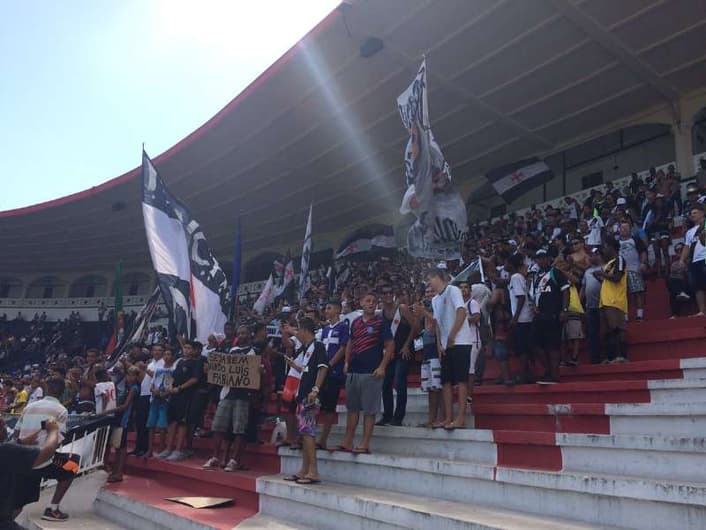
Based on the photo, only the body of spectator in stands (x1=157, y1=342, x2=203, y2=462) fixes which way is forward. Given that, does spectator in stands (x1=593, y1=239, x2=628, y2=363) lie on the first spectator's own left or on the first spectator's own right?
on the first spectator's own left

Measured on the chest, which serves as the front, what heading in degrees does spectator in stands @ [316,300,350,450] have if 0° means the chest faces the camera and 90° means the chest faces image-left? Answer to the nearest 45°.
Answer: approximately 45°

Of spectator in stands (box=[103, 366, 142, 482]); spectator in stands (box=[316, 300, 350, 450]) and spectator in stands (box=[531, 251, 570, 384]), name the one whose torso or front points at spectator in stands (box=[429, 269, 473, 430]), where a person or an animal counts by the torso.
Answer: spectator in stands (box=[531, 251, 570, 384])

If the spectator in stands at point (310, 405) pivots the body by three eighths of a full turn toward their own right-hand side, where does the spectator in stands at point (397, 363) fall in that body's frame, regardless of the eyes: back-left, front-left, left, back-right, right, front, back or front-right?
front

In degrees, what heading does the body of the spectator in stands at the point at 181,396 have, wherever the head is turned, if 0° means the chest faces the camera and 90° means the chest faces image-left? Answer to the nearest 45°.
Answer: approximately 45°

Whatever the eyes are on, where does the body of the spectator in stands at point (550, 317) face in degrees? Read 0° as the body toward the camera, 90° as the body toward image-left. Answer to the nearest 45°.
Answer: approximately 45°

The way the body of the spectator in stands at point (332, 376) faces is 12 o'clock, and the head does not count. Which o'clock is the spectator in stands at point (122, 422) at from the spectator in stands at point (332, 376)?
the spectator in stands at point (122, 422) is roughly at 3 o'clock from the spectator in stands at point (332, 376).

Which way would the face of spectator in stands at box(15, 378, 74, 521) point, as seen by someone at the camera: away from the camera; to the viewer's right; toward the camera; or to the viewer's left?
away from the camera

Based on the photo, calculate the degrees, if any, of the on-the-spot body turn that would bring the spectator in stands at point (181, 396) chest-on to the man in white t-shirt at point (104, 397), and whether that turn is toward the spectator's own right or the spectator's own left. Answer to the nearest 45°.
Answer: approximately 90° to the spectator's own right

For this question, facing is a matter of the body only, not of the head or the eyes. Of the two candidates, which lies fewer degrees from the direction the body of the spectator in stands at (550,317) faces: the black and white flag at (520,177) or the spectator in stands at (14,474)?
the spectator in stands

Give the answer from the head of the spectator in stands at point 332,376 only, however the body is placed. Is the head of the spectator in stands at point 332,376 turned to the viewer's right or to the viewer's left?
to the viewer's left

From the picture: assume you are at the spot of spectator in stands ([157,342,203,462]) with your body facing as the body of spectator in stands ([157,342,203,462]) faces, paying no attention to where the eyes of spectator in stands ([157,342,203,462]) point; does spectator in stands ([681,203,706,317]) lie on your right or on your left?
on your left

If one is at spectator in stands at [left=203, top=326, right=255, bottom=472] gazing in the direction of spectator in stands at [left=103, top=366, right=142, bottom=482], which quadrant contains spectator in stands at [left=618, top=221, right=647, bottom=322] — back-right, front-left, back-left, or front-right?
back-right

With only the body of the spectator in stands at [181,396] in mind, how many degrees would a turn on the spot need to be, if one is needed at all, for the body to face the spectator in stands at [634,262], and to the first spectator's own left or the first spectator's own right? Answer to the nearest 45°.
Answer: approximately 90° to the first spectator's own left
